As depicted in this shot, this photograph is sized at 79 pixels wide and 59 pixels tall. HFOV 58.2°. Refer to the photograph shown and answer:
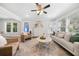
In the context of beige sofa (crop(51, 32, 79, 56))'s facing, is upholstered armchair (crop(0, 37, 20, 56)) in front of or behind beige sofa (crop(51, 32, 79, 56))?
in front

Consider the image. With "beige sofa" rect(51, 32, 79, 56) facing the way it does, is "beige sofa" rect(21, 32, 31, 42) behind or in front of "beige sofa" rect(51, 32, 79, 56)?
in front

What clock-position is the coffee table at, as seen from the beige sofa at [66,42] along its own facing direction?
The coffee table is roughly at 1 o'clock from the beige sofa.

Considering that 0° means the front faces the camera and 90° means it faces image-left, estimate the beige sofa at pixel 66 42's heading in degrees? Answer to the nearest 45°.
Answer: approximately 45°
